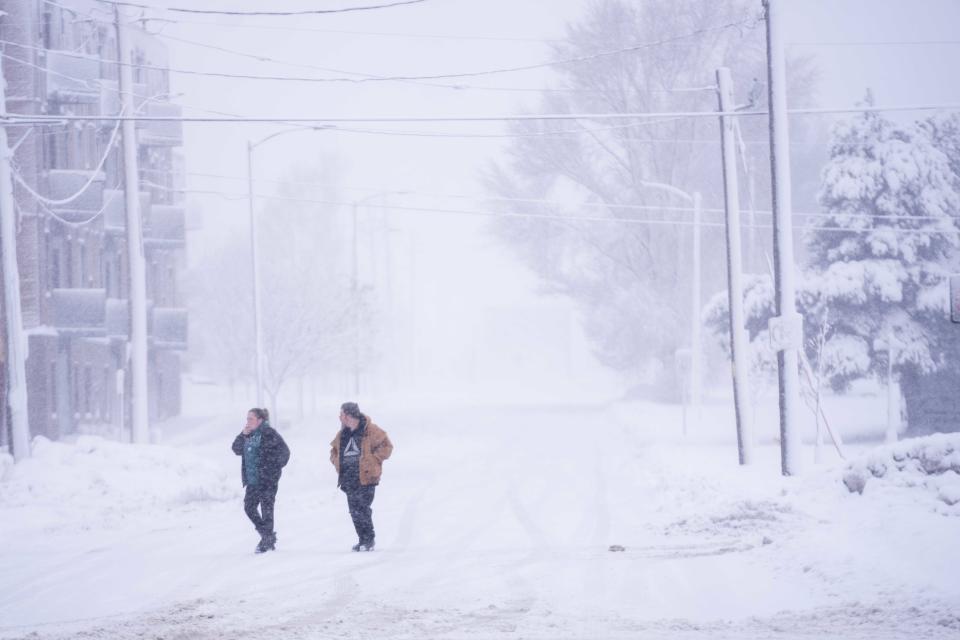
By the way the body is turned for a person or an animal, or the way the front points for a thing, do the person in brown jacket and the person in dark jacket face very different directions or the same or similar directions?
same or similar directions

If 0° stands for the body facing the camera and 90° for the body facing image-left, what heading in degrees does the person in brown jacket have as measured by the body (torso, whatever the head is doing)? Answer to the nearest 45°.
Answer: approximately 45°

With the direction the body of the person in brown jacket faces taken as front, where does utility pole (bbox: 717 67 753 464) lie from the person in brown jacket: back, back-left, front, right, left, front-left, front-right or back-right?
back

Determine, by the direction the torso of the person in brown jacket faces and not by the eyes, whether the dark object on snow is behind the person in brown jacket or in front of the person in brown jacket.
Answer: behind

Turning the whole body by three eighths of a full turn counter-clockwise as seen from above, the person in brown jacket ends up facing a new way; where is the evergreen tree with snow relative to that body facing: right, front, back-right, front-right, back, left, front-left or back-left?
front-left

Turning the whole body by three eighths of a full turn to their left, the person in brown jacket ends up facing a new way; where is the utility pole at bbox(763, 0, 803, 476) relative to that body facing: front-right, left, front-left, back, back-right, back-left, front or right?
front-left

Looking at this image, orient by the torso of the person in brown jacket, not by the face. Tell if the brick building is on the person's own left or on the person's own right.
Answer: on the person's own right

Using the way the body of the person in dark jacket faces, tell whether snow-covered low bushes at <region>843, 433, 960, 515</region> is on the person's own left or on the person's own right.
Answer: on the person's own left

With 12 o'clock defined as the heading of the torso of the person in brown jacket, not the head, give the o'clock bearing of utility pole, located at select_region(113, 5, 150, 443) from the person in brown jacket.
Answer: The utility pole is roughly at 4 o'clock from the person in brown jacket.

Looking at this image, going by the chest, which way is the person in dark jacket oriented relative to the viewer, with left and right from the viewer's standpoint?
facing the viewer and to the left of the viewer

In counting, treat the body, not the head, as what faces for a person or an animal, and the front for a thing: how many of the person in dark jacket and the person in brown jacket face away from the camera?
0

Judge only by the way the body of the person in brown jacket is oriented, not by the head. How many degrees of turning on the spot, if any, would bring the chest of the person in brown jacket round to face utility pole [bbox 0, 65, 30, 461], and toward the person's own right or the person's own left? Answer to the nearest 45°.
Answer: approximately 90° to the person's own right
